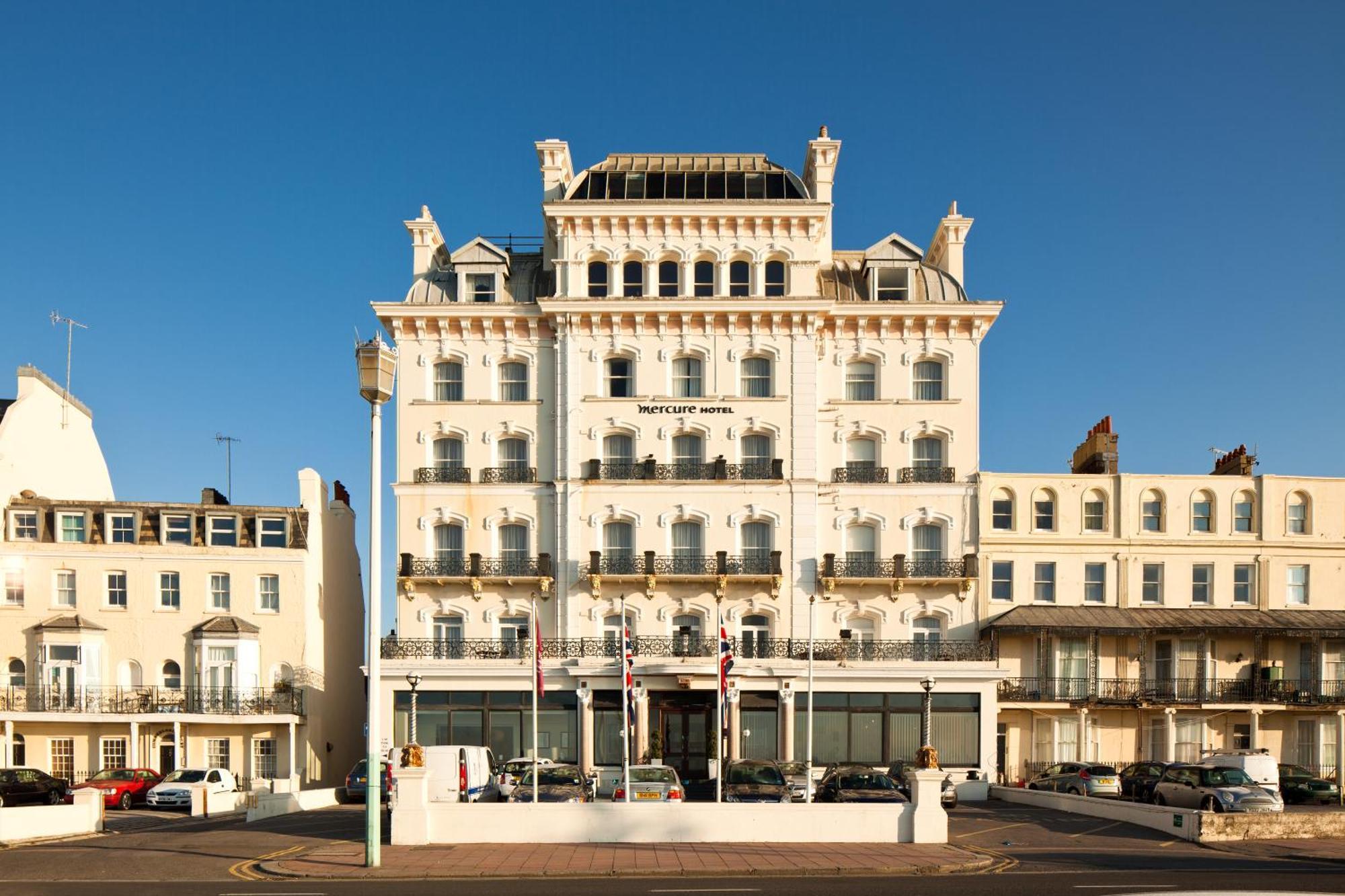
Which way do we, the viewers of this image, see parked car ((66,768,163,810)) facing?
facing the viewer and to the left of the viewer

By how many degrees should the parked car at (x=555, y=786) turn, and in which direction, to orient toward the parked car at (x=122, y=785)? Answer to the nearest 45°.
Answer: approximately 135° to its right

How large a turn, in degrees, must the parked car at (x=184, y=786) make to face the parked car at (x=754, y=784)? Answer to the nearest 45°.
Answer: approximately 90° to its left

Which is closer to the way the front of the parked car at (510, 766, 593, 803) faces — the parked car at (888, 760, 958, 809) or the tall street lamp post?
the tall street lamp post

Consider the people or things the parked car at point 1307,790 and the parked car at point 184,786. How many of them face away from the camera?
0

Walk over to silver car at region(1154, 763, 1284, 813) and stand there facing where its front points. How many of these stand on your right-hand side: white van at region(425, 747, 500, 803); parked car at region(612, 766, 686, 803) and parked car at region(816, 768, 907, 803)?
3

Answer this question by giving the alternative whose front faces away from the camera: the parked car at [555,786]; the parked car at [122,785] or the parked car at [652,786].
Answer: the parked car at [652,786]
